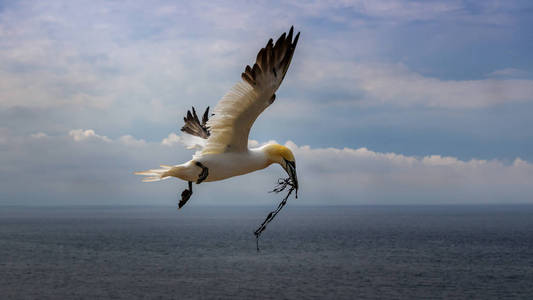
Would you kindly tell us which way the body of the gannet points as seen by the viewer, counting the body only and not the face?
to the viewer's right
